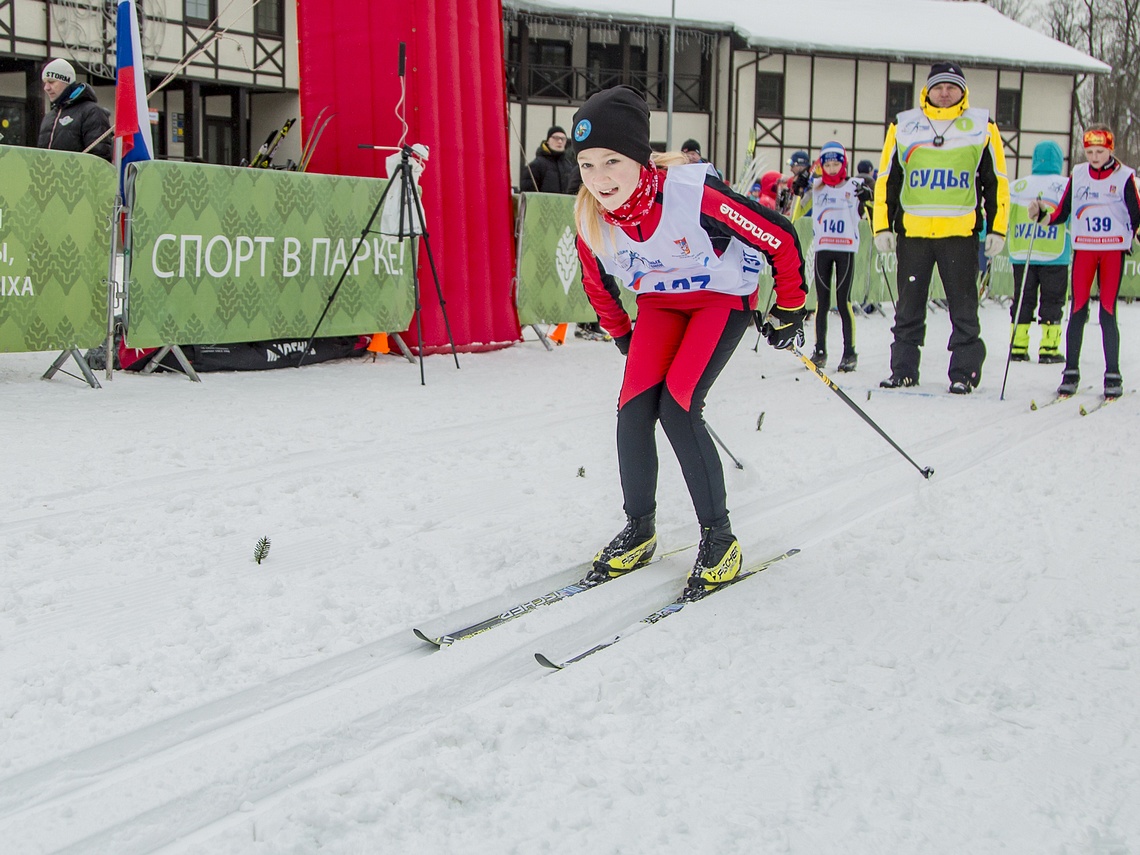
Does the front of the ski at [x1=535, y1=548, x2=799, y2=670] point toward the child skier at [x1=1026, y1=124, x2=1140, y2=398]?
no

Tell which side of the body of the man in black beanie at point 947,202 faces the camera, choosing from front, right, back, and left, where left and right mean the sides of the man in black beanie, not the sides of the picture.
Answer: front

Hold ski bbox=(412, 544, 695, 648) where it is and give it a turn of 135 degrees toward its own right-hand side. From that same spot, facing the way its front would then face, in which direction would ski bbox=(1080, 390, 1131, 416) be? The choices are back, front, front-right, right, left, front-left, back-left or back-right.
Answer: front-right

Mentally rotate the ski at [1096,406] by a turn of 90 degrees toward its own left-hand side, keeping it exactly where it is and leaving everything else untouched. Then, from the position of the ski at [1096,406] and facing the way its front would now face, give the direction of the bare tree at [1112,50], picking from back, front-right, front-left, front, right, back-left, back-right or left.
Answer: back-left

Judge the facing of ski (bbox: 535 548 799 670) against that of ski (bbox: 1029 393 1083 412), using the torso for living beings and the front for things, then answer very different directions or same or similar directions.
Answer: same or similar directions

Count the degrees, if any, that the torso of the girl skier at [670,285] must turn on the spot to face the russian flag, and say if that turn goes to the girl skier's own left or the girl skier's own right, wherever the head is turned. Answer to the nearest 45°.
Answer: approximately 90° to the girl skier's own right

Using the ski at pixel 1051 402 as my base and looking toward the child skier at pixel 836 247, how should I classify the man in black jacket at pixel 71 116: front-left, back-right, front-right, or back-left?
front-left

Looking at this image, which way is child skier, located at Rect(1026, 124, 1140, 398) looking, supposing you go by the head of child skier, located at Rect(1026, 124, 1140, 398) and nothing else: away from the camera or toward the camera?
toward the camera

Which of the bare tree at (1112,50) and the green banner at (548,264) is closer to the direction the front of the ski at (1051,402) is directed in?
the green banner

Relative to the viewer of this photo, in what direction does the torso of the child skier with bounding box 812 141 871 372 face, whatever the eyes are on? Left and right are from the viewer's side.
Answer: facing the viewer

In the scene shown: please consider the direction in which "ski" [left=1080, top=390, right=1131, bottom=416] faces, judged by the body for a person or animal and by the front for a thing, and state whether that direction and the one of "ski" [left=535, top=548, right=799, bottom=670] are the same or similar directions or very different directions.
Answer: same or similar directions

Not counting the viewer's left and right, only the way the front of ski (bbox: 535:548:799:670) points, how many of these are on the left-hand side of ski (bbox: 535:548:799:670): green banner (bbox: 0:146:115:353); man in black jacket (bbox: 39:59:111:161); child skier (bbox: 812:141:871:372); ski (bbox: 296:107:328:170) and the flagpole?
0

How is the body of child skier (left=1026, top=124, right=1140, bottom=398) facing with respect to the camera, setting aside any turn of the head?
toward the camera

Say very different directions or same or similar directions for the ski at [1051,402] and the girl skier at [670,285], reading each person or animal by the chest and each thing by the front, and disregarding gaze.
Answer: same or similar directions

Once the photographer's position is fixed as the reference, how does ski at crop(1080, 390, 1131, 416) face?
facing the viewer and to the left of the viewer

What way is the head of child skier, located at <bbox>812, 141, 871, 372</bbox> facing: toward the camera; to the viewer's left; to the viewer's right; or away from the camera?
toward the camera

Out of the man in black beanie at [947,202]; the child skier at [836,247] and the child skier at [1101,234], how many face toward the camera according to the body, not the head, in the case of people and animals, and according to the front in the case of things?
3

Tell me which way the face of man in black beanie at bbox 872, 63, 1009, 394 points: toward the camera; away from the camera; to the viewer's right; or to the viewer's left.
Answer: toward the camera
